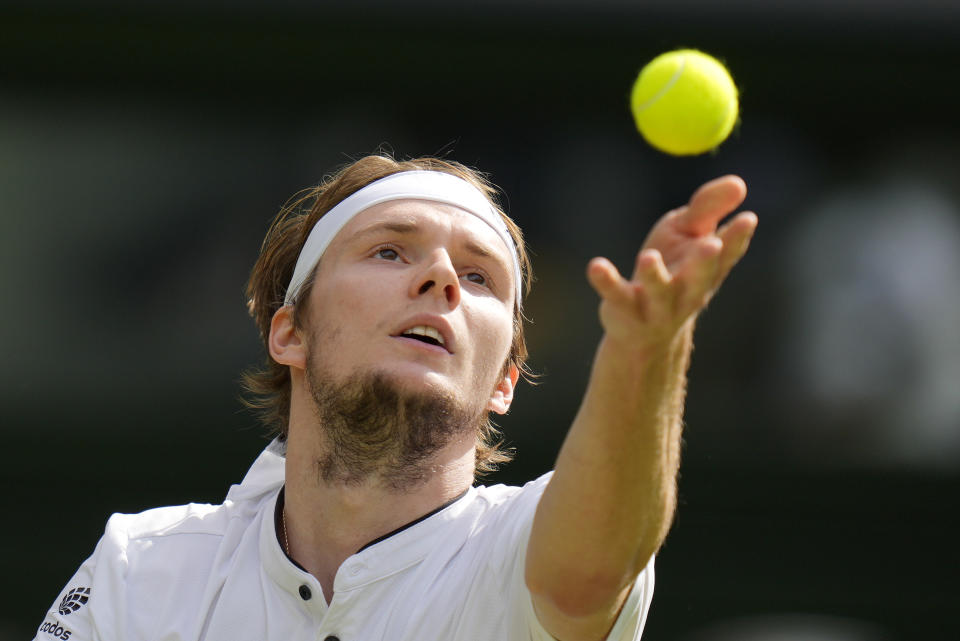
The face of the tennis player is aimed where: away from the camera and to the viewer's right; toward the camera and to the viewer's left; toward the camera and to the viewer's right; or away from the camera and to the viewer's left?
toward the camera and to the viewer's right

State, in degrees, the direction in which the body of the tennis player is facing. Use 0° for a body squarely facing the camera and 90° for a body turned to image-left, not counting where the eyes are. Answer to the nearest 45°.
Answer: approximately 0°
